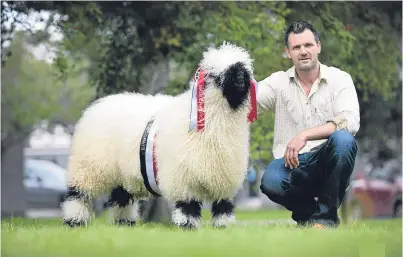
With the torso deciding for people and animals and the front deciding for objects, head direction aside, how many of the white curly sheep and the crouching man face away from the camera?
0

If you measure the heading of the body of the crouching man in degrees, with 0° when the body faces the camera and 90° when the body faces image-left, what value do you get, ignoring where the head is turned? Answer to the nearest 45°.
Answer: approximately 0°

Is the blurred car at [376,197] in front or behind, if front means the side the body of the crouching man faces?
behind

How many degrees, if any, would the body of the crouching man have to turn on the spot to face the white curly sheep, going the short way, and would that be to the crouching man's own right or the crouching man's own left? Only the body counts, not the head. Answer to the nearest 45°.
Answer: approximately 90° to the crouching man's own right

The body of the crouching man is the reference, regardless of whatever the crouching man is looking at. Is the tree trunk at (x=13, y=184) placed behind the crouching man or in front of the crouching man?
behind

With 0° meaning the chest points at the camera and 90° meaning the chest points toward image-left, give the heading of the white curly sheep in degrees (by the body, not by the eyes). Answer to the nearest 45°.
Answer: approximately 315°

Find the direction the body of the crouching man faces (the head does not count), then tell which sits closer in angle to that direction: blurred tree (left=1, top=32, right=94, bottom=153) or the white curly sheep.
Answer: the white curly sheep
